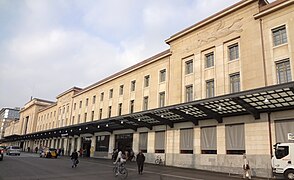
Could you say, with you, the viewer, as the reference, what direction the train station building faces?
facing the viewer and to the left of the viewer

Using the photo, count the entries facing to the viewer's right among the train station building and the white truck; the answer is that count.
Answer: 0

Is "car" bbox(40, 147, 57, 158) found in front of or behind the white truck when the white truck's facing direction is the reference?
in front

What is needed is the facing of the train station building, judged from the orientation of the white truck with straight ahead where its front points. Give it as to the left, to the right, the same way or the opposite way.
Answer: to the left

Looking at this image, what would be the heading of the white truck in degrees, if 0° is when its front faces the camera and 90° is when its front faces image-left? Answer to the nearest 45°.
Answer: approximately 90°

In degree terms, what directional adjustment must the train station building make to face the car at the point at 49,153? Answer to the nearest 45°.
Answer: approximately 90° to its right

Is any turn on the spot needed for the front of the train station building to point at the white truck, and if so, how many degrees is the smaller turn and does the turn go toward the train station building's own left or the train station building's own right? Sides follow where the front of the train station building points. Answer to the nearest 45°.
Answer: approximately 45° to the train station building's own left
